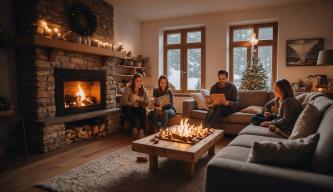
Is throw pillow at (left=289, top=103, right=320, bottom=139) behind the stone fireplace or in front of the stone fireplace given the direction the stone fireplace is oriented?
in front

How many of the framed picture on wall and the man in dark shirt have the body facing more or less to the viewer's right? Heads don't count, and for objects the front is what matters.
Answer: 0

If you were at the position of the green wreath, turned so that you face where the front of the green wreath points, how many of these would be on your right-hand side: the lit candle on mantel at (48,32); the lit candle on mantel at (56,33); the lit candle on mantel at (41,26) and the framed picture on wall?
3

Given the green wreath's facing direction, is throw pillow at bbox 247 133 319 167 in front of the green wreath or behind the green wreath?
in front

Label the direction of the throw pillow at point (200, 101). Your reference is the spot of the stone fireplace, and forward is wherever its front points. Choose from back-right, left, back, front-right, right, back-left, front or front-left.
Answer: front-left

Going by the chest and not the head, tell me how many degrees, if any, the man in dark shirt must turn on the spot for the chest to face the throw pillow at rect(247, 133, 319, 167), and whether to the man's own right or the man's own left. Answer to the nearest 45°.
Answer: approximately 45° to the man's own left

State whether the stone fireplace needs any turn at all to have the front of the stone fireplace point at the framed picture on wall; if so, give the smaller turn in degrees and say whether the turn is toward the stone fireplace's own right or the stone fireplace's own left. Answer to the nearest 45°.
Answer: approximately 45° to the stone fireplace's own left

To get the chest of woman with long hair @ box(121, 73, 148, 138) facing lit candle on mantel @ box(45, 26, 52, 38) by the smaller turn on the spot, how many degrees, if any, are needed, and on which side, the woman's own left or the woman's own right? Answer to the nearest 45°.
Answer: approximately 90° to the woman's own right

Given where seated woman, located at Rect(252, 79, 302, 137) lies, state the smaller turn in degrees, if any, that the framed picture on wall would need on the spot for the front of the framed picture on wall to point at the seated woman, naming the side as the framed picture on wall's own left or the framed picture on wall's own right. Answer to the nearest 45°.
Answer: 0° — it already faces them

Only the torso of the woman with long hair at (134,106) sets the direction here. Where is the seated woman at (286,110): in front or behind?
in front

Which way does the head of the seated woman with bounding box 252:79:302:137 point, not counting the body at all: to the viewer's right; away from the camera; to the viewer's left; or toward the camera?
to the viewer's left

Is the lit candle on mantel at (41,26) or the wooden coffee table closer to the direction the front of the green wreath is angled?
the wooden coffee table

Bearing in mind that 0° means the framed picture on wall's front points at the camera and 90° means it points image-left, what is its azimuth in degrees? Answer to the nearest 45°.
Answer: approximately 0°

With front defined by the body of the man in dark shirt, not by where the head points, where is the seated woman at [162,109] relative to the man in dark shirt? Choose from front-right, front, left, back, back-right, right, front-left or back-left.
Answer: front-right
